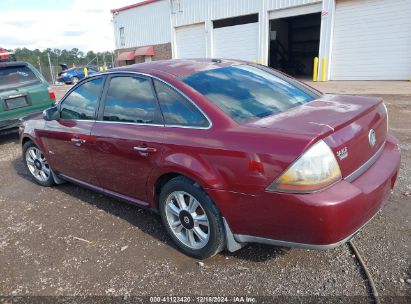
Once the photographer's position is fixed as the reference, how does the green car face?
facing away from the viewer and to the left of the viewer

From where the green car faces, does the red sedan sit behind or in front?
behind

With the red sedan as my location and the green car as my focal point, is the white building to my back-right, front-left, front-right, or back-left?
front-right

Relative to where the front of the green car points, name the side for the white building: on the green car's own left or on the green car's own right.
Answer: on the green car's own right

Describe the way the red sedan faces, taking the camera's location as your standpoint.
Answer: facing away from the viewer and to the left of the viewer

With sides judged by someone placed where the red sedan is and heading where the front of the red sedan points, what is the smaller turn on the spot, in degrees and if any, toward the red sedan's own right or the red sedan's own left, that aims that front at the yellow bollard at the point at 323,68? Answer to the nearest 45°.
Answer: approximately 45° to the red sedan's own right

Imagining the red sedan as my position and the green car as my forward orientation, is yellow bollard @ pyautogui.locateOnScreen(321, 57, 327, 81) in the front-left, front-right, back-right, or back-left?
front-right

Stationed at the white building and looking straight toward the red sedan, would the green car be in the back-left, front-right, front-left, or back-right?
front-right

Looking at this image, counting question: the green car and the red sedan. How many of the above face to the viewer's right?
0

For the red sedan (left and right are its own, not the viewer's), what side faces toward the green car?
front

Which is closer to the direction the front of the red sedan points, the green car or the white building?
the green car
